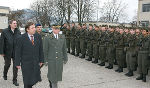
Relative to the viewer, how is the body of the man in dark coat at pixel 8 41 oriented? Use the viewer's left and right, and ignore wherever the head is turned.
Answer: facing the viewer and to the right of the viewer

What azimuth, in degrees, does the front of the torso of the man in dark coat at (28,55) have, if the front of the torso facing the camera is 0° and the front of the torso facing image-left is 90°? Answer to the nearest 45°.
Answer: approximately 315°

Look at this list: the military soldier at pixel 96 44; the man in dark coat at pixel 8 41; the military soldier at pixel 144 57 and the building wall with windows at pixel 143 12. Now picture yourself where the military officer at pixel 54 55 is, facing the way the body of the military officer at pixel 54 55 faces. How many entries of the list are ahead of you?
0

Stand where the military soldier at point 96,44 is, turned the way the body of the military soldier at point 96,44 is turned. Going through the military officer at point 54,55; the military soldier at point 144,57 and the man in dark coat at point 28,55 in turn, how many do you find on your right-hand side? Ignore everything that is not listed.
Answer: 0

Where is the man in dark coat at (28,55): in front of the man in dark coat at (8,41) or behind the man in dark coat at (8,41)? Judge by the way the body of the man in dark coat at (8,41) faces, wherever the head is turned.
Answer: in front

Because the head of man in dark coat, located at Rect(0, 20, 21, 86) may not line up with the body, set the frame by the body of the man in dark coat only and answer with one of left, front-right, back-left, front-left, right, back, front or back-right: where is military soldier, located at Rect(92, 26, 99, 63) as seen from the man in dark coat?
left

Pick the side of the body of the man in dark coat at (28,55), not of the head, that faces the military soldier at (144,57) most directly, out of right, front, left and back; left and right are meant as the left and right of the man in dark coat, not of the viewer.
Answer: left

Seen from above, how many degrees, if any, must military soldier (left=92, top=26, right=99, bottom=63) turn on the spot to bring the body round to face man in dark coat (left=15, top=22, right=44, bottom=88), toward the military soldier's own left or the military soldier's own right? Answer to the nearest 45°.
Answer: approximately 45° to the military soldier's own left

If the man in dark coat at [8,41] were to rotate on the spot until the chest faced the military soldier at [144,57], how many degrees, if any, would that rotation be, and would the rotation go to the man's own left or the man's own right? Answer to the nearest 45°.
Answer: approximately 45° to the man's own left

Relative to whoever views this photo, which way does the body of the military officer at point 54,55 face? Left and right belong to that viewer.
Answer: facing the viewer

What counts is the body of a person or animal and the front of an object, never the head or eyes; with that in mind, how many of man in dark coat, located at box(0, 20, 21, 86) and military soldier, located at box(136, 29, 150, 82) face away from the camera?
0

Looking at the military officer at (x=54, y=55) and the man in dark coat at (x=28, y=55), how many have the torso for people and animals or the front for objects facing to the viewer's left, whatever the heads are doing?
0

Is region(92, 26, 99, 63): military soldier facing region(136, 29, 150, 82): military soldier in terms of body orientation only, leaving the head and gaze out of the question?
no

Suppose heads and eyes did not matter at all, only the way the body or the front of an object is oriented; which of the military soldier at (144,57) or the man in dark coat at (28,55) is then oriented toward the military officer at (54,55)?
the military soldier at (144,57)

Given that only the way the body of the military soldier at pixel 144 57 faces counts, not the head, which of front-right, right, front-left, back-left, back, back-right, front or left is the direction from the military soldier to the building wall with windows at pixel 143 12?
back-right

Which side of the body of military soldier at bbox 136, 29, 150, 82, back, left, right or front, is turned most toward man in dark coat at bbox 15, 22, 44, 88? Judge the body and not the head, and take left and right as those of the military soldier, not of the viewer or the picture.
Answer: front

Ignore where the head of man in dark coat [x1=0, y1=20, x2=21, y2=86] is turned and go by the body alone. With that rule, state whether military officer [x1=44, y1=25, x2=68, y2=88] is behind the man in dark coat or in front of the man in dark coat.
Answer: in front

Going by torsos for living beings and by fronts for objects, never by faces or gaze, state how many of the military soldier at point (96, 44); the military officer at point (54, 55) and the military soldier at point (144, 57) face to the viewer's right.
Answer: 0

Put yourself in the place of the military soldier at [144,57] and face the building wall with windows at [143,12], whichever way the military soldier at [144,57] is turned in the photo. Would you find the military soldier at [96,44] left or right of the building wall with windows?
left

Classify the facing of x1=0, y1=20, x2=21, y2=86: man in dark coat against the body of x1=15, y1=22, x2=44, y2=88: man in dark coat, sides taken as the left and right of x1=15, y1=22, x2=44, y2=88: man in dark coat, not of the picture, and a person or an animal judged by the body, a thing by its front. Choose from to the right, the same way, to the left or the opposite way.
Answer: the same way

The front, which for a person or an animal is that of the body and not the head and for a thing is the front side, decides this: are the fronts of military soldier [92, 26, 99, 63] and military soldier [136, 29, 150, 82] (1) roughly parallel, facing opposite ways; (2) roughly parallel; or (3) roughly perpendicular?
roughly parallel

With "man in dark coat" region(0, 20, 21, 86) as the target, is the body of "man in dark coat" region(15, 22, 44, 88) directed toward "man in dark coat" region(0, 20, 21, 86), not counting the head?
no
